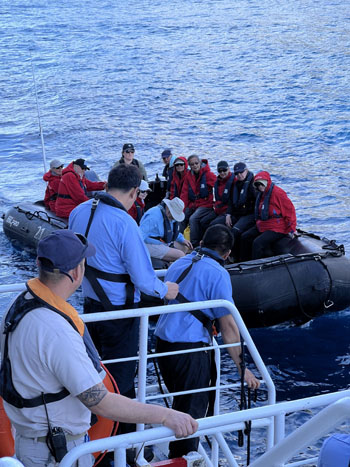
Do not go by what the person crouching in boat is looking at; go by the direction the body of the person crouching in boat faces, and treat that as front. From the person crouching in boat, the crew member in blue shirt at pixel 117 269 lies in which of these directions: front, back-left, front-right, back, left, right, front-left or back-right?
front-right

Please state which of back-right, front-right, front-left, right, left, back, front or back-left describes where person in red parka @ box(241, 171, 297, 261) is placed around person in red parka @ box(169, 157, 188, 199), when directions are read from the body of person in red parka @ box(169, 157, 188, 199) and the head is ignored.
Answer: left

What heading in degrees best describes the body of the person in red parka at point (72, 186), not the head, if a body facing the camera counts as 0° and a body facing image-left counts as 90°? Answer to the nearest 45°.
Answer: approximately 270°

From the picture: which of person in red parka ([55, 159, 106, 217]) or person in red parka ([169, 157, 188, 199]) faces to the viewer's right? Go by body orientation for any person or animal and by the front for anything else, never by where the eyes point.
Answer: person in red parka ([55, 159, 106, 217])

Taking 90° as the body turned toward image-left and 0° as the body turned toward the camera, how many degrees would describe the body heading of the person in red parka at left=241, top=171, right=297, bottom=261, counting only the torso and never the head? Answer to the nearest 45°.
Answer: approximately 45°

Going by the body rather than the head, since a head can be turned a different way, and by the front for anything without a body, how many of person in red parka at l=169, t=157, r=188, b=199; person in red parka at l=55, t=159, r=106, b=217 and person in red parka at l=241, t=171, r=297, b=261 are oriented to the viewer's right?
1

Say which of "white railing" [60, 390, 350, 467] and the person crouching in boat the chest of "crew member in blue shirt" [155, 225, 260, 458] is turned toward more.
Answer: the person crouching in boat

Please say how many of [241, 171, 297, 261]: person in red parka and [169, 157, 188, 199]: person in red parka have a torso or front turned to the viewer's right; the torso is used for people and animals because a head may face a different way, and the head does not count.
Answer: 0

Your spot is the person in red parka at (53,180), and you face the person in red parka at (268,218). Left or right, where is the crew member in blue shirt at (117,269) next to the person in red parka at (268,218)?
right

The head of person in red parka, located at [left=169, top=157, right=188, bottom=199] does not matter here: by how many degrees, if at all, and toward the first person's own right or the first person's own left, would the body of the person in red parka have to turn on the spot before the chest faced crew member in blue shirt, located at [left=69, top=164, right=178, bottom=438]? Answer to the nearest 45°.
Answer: approximately 45° to the first person's own left

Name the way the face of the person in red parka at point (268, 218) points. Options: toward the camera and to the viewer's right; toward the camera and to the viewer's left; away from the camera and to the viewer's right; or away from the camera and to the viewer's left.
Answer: toward the camera and to the viewer's left
